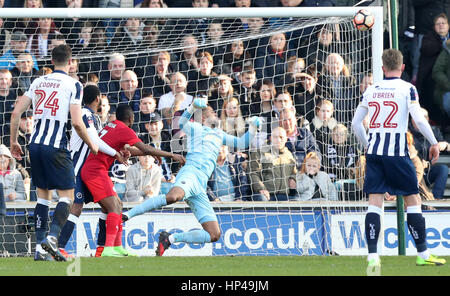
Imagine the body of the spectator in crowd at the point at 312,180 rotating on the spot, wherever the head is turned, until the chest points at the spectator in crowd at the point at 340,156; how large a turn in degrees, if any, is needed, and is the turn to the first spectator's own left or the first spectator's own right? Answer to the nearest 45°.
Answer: approximately 90° to the first spectator's own left

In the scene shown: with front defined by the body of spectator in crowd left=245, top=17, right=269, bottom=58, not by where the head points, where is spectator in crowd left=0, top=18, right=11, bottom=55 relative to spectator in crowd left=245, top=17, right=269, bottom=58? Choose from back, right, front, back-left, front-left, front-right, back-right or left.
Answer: right

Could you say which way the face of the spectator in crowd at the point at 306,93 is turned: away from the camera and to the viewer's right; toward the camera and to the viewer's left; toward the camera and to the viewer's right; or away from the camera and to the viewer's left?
toward the camera and to the viewer's right

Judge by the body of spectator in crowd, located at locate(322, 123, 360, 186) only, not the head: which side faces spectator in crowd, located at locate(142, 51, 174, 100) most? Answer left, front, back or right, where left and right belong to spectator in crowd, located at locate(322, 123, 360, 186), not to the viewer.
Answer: right

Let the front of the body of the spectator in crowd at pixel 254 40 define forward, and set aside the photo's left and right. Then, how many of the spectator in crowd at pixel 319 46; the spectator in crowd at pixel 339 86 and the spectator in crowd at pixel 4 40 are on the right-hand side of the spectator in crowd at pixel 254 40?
1

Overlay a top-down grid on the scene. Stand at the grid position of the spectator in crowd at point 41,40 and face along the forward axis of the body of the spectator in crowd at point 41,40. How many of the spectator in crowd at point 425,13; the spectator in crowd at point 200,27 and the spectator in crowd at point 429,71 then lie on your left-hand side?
3

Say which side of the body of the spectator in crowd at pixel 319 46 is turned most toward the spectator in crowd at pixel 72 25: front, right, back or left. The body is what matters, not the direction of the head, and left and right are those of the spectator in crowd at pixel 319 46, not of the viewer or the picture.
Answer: right

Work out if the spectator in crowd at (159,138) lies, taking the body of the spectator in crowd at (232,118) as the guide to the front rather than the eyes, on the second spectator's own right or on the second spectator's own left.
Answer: on the second spectator's own right

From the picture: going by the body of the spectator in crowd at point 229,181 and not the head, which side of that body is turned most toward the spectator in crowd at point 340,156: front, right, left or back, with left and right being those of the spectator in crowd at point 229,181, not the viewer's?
left

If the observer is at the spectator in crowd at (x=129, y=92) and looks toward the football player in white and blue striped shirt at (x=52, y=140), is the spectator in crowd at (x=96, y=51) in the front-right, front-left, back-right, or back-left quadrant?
back-right
